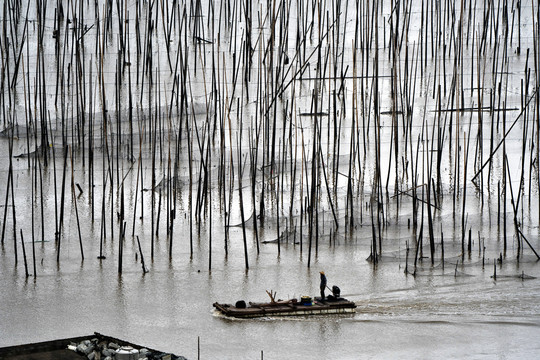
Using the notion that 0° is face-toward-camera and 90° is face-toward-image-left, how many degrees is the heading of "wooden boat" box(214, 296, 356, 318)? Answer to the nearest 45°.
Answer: approximately 90°
